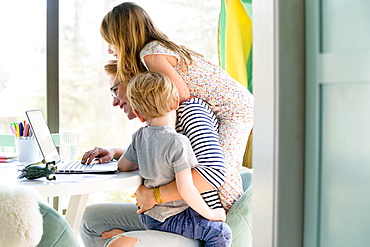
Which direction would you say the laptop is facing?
to the viewer's right

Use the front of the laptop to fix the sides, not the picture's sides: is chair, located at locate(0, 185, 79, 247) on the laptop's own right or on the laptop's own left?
on the laptop's own right

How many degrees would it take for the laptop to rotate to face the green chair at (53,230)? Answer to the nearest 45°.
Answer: approximately 90° to its right

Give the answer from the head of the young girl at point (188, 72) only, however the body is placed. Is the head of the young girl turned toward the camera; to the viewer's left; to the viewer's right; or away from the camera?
to the viewer's left

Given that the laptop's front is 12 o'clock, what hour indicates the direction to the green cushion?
The green cushion is roughly at 1 o'clock from the laptop.

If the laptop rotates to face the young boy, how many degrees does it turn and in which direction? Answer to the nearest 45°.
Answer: approximately 45° to its right

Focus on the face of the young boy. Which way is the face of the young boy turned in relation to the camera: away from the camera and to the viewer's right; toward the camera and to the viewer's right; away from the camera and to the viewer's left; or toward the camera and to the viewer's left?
away from the camera and to the viewer's left
